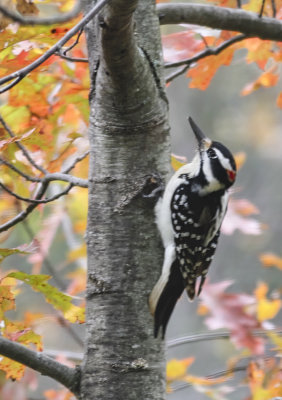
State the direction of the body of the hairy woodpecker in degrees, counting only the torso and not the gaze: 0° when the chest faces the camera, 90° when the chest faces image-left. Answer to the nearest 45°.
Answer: approximately 90°

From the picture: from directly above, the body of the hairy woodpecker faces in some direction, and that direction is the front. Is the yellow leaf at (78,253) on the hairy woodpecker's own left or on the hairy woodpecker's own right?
on the hairy woodpecker's own right
